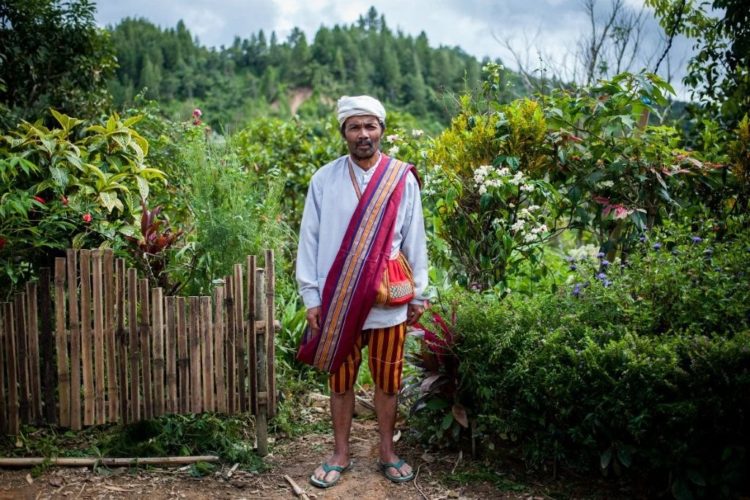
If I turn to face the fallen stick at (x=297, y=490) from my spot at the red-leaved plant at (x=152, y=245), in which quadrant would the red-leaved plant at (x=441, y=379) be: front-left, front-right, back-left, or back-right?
front-left

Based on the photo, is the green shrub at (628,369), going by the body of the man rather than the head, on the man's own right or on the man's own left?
on the man's own left

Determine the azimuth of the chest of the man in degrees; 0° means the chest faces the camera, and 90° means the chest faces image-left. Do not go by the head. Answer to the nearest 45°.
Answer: approximately 0°

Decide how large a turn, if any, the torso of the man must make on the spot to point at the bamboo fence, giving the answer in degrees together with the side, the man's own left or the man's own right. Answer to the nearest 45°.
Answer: approximately 90° to the man's own right

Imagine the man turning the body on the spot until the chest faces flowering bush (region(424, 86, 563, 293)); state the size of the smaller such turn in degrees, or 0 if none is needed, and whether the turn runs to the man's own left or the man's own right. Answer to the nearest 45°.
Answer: approximately 135° to the man's own left

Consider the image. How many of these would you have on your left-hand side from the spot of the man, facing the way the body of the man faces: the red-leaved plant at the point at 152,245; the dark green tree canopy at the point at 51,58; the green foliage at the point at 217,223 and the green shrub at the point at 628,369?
1

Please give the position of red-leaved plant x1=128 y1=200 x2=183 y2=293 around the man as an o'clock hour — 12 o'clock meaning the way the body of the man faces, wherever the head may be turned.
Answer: The red-leaved plant is roughly at 4 o'clock from the man.

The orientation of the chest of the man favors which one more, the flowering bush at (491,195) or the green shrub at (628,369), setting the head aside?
the green shrub

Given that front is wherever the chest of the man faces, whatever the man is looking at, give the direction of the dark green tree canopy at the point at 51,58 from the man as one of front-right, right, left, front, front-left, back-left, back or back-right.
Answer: back-right

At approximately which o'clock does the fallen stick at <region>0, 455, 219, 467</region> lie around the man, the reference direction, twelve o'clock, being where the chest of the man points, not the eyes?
The fallen stick is roughly at 3 o'clock from the man.
